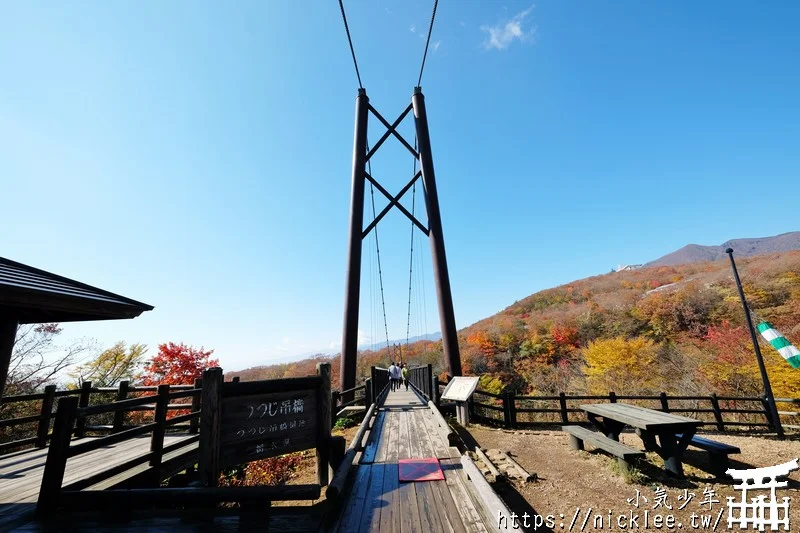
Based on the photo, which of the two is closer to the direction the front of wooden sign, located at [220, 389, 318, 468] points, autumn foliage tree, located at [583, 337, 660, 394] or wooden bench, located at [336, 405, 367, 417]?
the autumn foliage tree

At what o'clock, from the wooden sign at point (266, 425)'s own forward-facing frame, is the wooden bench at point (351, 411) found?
The wooden bench is roughly at 8 o'clock from the wooden sign.

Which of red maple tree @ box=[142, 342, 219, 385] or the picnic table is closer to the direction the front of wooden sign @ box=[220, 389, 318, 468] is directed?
the picnic table

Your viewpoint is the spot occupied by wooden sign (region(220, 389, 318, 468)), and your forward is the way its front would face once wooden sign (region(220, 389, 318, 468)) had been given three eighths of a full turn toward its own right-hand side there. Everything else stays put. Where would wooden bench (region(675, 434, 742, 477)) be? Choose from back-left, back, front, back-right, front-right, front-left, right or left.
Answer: back

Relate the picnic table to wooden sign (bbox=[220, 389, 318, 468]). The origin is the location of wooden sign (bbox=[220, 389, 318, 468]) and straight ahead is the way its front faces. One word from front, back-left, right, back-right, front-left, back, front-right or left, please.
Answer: front-left

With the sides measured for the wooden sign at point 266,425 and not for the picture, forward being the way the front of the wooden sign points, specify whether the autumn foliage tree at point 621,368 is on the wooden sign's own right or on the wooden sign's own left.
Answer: on the wooden sign's own left

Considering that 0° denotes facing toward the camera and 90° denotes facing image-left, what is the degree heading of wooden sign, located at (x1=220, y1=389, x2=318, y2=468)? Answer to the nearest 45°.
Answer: approximately 315°

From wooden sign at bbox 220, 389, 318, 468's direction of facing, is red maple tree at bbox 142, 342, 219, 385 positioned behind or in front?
behind

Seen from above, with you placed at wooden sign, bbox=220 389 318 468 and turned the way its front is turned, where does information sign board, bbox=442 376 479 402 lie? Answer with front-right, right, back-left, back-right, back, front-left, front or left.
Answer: left

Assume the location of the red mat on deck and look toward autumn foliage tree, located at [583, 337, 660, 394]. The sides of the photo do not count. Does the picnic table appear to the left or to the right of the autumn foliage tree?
right
